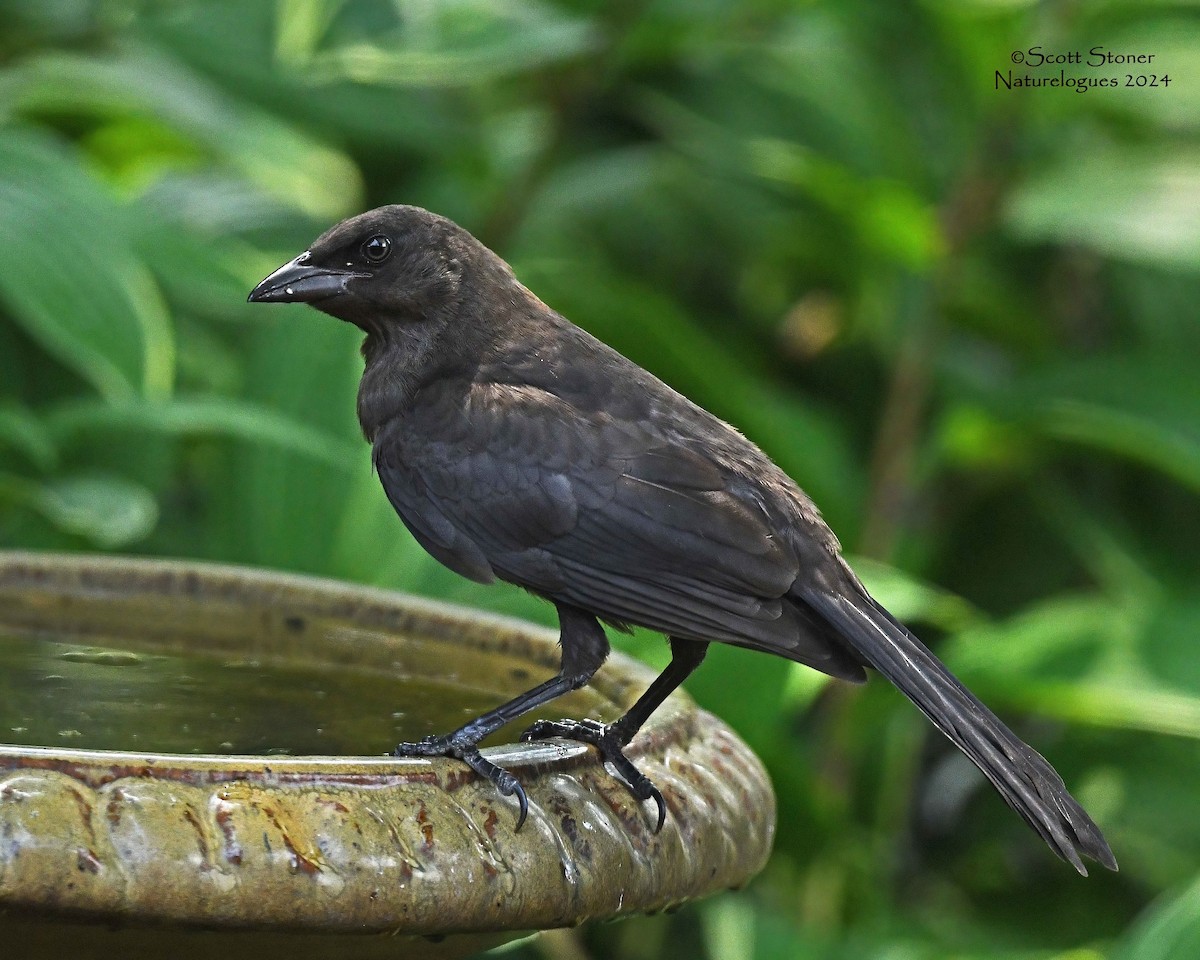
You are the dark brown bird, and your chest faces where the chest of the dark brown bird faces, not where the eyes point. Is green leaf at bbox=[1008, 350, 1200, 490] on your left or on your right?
on your right

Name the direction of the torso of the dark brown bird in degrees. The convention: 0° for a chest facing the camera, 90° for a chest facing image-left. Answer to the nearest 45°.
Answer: approximately 90°

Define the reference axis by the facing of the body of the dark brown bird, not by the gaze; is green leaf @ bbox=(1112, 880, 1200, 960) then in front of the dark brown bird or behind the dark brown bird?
behind

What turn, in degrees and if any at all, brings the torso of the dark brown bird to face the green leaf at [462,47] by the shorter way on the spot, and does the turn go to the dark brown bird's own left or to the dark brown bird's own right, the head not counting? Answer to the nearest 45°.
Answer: approximately 90° to the dark brown bird's own right

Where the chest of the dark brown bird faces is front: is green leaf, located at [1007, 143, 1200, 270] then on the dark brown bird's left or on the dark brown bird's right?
on the dark brown bird's right

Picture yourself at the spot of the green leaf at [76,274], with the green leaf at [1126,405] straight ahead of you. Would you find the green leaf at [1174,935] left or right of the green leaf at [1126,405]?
right

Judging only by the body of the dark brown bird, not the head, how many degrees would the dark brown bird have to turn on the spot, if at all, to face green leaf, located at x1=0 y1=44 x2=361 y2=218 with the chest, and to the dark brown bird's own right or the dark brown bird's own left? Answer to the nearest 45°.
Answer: approximately 45° to the dark brown bird's own right

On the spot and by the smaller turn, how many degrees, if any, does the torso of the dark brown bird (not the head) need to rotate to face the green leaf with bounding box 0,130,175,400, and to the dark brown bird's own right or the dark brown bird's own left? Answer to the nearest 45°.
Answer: approximately 45° to the dark brown bird's own right
